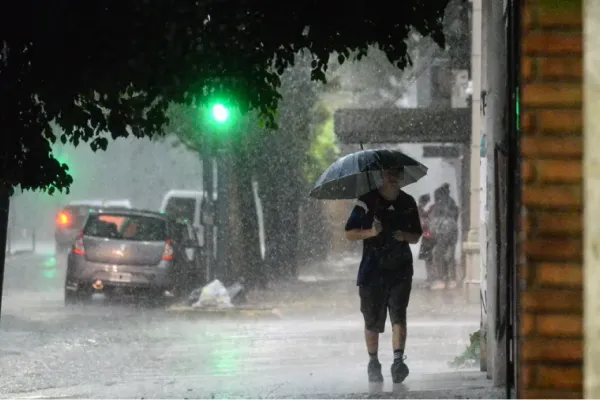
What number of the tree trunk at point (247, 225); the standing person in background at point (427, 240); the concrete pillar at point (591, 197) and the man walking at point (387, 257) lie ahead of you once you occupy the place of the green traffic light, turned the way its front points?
2

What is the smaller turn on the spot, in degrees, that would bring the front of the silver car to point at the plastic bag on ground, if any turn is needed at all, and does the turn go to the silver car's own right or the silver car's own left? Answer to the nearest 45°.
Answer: approximately 135° to the silver car's own right

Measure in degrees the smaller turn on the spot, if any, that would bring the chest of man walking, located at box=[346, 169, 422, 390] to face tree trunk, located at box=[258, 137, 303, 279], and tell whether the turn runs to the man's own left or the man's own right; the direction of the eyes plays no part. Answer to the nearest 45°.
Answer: approximately 180°

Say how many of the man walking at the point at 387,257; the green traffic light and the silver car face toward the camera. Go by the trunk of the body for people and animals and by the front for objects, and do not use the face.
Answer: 2

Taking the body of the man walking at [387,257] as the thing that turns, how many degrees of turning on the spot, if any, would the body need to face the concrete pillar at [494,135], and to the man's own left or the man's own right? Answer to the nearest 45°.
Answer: approximately 45° to the man's own left

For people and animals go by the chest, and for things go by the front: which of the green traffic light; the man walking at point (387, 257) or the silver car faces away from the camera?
the silver car

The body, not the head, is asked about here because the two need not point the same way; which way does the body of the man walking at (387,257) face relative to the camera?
toward the camera

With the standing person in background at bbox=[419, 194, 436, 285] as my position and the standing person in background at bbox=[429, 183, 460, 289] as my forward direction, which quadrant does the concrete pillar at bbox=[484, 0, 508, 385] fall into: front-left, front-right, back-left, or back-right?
front-right

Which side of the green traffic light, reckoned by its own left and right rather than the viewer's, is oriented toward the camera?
front

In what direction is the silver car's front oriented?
away from the camera

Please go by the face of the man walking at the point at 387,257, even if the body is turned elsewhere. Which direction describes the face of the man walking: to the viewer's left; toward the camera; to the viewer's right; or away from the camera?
toward the camera

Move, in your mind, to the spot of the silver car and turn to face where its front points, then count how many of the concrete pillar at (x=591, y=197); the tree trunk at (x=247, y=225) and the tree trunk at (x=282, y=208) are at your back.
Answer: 1

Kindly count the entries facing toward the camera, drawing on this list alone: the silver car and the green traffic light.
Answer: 1

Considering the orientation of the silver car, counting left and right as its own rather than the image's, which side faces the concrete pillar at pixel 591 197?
back

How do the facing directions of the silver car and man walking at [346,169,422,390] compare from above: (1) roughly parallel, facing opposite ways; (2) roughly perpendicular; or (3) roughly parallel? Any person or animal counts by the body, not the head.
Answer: roughly parallel, facing opposite ways

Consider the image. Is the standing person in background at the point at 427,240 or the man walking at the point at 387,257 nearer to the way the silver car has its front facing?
the standing person in background

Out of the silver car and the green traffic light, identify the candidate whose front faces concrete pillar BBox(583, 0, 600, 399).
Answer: the green traffic light

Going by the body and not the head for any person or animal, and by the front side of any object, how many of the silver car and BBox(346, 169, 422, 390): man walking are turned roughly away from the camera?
1
